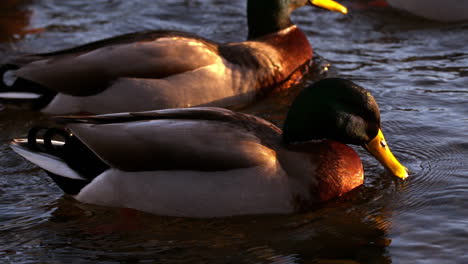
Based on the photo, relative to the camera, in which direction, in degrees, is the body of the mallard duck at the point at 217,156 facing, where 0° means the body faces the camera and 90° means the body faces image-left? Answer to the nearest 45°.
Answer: approximately 270°

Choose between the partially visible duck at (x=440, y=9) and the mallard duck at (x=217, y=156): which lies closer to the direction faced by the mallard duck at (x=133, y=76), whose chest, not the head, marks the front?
the partially visible duck

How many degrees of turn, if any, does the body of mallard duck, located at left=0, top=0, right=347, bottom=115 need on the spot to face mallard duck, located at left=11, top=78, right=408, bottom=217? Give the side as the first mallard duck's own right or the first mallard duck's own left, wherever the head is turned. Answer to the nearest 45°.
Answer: approximately 90° to the first mallard duck's own right

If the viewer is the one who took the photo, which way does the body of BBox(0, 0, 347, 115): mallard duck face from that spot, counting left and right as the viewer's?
facing to the right of the viewer

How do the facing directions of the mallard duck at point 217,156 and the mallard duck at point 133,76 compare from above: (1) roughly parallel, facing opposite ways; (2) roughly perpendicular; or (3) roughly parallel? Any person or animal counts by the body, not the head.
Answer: roughly parallel

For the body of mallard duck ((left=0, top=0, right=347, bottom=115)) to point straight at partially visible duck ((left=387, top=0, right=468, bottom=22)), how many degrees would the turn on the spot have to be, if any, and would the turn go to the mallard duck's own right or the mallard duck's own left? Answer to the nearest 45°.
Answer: approximately 45° to the mallard duck's own left

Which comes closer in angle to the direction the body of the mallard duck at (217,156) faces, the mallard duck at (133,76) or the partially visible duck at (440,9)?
the partially visible duck

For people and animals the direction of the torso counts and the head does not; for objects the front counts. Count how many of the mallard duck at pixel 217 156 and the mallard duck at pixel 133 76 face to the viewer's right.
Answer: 2

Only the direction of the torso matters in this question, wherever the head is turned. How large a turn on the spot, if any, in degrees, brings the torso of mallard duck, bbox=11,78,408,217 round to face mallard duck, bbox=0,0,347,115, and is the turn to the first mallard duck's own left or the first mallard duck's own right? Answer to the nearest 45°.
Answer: approximately 90° to the first mallard duck's own left

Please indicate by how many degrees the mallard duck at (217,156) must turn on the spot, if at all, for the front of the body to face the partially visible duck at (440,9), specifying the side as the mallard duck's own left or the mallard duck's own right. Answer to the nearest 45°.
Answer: approximately 45° to the mallard duck's own left

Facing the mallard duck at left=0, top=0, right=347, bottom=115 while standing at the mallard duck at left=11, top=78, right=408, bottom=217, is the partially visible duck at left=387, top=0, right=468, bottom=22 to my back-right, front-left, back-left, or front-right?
front-right
